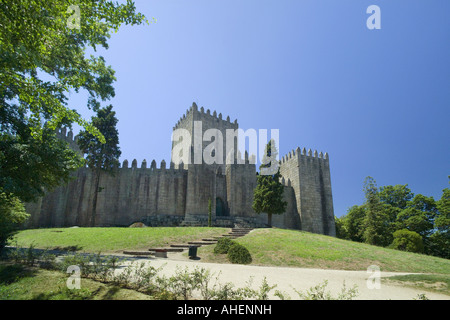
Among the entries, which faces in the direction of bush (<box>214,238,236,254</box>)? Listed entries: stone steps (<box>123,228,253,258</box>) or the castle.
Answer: the castle

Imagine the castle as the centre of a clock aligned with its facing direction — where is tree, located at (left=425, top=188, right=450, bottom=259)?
The tree is roughly at 9 o'clock from the castle.

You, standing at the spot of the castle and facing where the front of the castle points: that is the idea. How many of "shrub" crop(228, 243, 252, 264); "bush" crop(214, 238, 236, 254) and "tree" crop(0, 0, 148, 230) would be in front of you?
3

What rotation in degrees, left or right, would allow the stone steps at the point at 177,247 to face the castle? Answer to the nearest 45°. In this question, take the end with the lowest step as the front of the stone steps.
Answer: approximately 135° to its right

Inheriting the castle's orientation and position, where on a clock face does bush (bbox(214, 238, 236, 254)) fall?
The bush is roughly at 12 o'clock from the castle.

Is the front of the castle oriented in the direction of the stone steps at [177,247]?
yes

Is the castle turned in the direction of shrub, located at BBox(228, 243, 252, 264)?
yes
